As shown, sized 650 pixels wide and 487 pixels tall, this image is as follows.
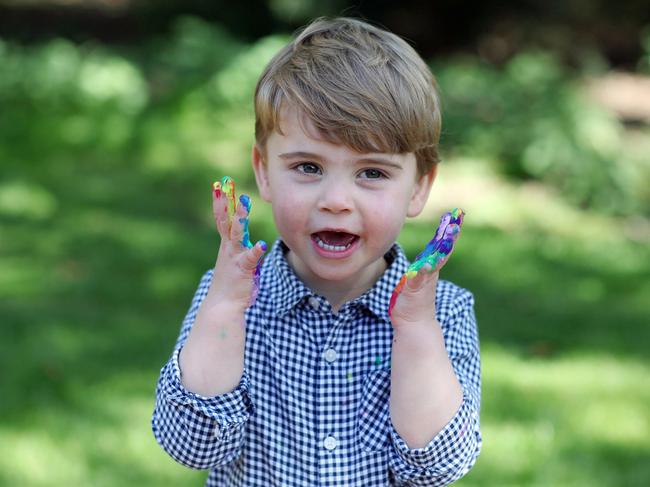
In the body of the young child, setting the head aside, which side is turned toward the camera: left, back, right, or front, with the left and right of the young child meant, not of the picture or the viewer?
front
